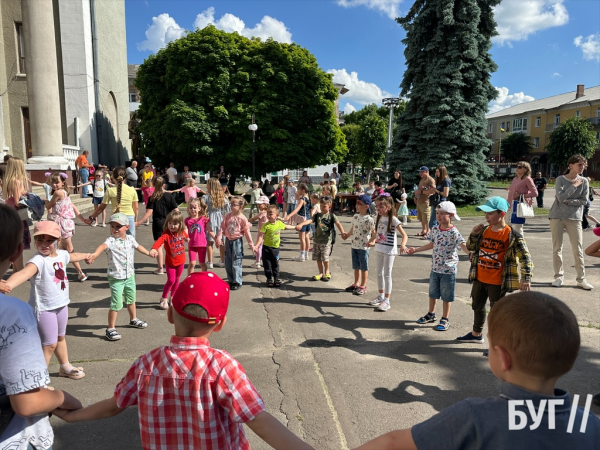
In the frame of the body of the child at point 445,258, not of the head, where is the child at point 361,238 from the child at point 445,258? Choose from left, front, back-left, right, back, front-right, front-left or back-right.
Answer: right

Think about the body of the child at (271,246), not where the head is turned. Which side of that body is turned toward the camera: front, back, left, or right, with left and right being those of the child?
front

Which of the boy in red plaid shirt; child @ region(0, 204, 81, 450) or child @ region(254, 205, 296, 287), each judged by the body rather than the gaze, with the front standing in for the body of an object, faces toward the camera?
child @ region(254, 205, 296, 287)

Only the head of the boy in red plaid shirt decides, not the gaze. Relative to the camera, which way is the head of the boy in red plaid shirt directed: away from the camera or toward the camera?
away from the camera

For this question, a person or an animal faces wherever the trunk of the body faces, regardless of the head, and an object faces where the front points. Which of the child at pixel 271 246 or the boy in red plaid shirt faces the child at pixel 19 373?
the child at pixel 271 246

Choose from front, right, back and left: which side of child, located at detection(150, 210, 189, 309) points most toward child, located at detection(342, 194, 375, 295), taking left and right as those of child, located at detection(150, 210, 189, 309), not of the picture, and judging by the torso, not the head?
left

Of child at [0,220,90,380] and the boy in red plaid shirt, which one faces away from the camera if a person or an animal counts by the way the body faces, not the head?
the boy in red plaid shirt

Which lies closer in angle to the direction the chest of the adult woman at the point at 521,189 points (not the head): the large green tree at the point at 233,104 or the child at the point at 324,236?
the child

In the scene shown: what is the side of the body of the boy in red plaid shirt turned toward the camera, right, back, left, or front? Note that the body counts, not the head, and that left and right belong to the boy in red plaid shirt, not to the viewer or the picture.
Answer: back

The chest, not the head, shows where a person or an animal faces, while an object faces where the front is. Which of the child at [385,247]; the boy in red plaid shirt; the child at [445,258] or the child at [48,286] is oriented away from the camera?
the boy in red plaid shirt

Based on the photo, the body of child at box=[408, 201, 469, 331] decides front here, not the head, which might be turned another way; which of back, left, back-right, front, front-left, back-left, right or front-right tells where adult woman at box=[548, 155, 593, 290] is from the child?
back

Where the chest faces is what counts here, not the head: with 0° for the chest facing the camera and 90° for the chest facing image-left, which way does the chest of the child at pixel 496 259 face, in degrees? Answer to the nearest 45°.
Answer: approximately 45°

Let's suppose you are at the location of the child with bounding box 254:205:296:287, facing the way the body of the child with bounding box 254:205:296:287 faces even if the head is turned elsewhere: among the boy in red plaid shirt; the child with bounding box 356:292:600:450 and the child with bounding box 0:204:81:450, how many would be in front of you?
3

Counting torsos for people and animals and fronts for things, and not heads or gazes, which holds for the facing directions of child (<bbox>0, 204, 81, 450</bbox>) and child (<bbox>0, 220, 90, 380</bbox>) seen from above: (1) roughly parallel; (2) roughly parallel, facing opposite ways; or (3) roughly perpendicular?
roughly perpendicular

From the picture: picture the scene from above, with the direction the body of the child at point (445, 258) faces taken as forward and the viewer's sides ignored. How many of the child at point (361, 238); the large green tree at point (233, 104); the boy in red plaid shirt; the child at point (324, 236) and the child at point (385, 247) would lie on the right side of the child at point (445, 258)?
4

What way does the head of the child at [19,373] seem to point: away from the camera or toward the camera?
away from the camera

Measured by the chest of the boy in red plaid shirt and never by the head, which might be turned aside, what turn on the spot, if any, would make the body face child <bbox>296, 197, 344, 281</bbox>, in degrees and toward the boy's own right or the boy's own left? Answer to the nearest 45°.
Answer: approximately 45° to the boy's own right

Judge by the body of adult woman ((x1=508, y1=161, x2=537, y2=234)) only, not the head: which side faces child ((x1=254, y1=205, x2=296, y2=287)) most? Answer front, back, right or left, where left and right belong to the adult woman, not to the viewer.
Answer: front

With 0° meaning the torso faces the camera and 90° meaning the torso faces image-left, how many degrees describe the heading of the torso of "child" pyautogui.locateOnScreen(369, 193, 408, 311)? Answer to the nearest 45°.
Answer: approximately 45°

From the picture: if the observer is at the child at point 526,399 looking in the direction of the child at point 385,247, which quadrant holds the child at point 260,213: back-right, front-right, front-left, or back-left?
front-left
